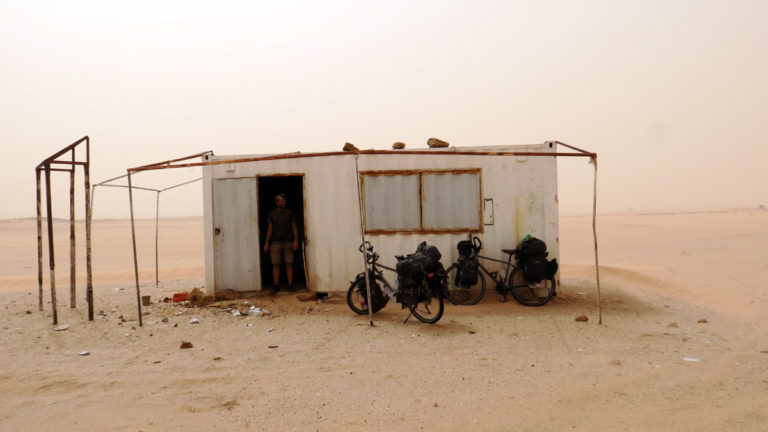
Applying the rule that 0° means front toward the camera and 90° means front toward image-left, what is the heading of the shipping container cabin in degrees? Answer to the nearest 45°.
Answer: approximately 0°

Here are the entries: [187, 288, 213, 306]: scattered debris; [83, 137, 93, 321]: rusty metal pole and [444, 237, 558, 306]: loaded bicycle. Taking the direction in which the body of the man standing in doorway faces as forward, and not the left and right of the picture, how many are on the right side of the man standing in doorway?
2

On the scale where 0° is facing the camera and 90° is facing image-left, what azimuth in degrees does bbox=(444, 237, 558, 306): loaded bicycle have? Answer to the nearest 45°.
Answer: approximately 90°

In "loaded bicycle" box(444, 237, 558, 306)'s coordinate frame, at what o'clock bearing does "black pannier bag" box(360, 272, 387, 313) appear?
The black pannier bag is roughly at 11 o'clock from the loaded bicycle.

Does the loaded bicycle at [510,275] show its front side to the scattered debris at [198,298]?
yes

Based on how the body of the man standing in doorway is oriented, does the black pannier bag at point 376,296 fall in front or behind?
in front

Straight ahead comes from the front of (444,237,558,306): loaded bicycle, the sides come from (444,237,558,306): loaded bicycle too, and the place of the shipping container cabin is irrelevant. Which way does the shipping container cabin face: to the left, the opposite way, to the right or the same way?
to the left

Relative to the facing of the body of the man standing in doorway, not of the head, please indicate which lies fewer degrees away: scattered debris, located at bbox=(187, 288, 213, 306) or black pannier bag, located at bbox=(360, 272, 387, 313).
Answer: the black pannier bag

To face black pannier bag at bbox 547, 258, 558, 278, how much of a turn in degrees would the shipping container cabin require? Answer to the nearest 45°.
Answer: approximately 90° to its left

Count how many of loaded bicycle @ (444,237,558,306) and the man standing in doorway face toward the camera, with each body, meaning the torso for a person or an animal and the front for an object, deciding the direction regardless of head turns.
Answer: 1

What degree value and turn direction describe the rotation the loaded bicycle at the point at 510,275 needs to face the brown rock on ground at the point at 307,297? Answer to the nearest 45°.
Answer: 0° — it already faces it
